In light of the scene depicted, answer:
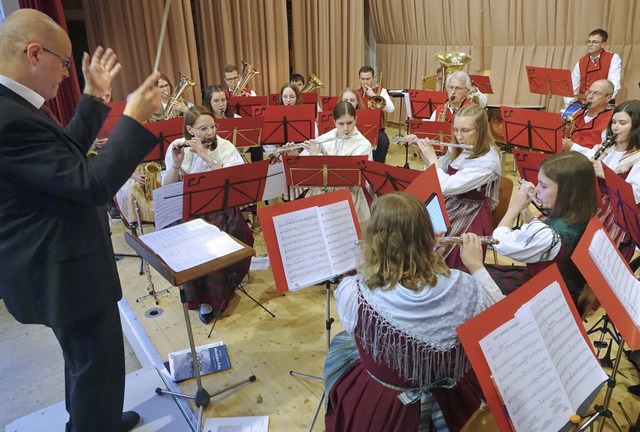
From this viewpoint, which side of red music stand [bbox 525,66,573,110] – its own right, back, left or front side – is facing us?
back

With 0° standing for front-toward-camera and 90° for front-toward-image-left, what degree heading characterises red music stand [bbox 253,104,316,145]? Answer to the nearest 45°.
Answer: approximately 180°

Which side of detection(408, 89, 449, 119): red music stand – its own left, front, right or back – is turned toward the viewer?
back

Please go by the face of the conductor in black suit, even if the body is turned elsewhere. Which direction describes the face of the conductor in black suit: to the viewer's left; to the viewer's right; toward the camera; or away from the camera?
to the viewer's right

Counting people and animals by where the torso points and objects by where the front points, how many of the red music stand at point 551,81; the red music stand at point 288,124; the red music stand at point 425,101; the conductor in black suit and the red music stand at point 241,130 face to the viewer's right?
1

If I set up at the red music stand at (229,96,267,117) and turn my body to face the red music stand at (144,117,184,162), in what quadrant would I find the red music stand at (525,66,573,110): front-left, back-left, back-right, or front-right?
back-left

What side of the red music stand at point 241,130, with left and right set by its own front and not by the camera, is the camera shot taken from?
back

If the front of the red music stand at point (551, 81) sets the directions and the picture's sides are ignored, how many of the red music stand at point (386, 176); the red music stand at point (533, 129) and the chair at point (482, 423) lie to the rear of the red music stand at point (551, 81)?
3

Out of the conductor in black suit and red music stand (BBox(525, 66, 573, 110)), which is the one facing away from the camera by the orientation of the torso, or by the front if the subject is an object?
the red music stand

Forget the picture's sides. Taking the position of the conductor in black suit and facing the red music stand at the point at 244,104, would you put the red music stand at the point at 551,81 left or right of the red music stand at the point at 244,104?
right

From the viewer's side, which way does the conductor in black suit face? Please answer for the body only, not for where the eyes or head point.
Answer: to the viewer's right

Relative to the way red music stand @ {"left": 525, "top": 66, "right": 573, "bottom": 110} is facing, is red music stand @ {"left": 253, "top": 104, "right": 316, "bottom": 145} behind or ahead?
behind

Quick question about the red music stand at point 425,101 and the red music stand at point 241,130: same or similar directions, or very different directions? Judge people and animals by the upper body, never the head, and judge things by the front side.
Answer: same or similar directions
